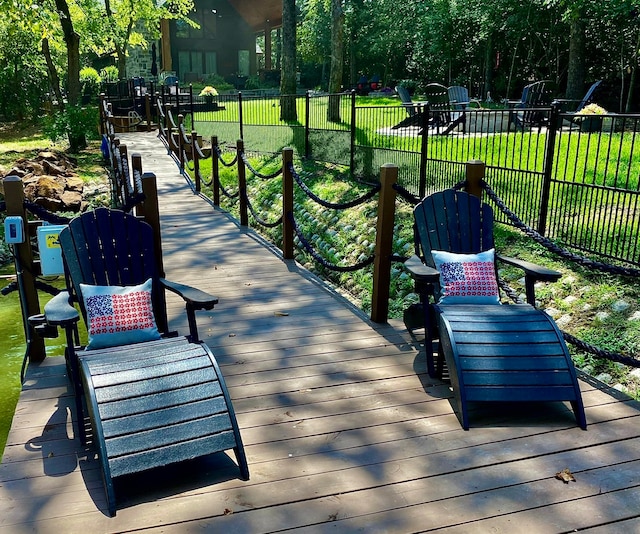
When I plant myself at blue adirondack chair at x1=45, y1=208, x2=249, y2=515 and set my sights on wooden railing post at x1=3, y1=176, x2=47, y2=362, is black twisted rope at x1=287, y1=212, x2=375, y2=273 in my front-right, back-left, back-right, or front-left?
front-right

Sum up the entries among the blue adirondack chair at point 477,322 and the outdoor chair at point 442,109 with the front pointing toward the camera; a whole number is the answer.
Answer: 1

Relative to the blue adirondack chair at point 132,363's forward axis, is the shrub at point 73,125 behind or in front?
behind

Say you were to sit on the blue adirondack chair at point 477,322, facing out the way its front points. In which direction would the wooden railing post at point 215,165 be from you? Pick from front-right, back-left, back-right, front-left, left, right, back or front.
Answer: back-right

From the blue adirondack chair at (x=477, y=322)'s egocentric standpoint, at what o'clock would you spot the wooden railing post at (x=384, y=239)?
The wooden railing post is roughly at 5 o'clock from the blue adirondack chair.

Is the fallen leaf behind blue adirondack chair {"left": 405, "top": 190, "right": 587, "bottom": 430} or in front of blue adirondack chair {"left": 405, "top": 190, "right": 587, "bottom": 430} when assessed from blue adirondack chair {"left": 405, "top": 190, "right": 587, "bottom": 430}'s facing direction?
in front

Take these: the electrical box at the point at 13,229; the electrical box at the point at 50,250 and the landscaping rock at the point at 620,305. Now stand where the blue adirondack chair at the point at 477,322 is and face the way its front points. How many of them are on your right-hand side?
2

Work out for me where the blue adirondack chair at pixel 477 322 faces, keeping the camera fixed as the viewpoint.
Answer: facing the viewer

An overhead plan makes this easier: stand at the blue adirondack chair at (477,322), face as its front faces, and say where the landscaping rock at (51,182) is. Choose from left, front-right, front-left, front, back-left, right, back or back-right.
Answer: back-right

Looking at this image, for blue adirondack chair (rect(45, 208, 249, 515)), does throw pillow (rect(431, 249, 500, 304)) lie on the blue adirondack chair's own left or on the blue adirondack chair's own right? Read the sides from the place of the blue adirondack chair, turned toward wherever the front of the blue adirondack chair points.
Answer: on the blue adirondack chair's own left

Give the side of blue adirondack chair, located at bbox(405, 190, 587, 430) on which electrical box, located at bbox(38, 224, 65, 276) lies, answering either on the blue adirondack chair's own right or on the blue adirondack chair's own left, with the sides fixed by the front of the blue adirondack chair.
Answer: on the blue adirondack chair's own right

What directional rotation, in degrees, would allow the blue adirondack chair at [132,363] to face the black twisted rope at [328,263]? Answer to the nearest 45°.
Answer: approximately 90° to its left
